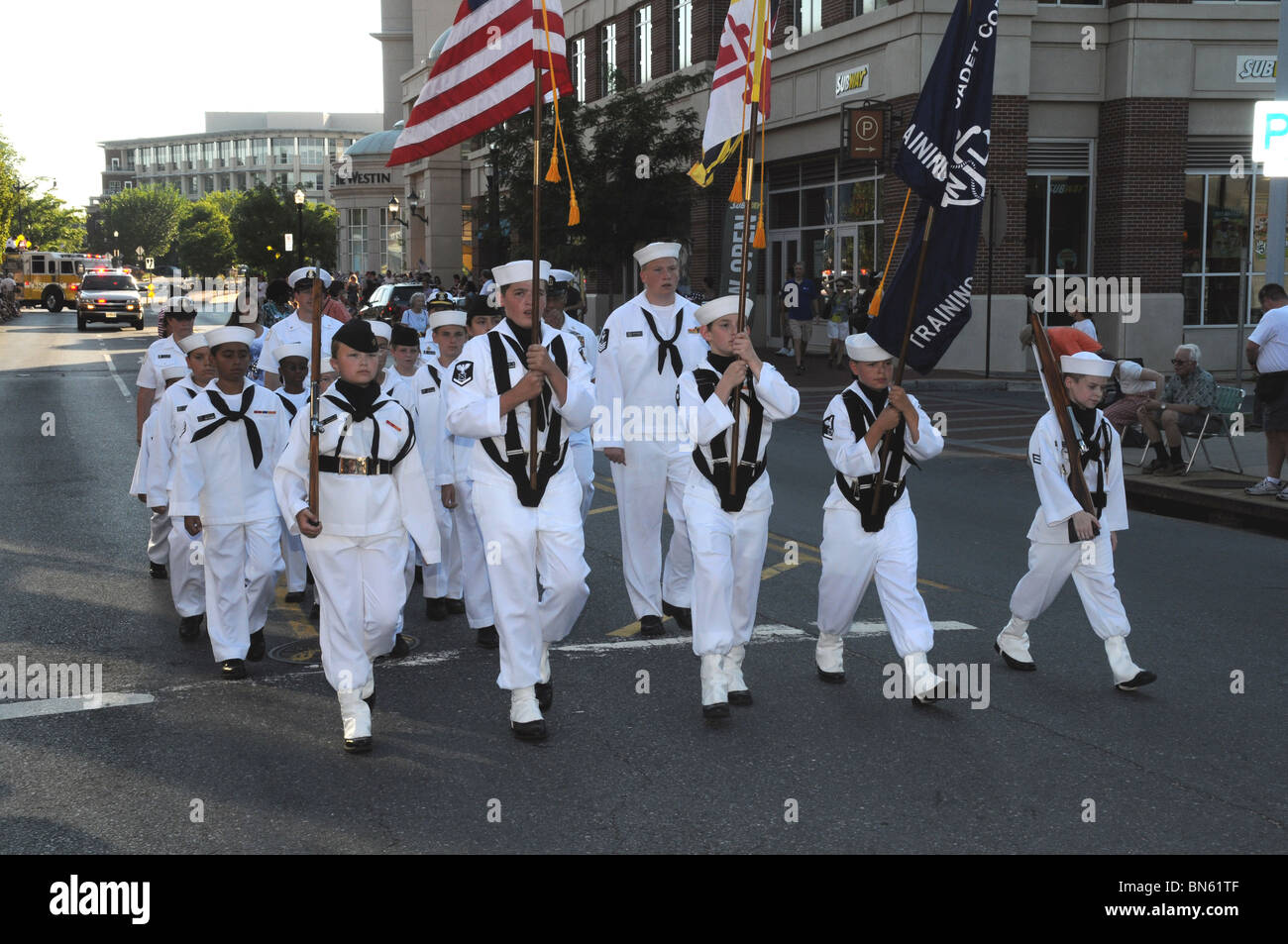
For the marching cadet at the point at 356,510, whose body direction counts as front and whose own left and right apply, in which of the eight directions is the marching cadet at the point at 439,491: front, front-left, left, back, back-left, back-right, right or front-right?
back

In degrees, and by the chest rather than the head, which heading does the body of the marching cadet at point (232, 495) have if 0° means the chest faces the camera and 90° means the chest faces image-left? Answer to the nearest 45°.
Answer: approximately 0°

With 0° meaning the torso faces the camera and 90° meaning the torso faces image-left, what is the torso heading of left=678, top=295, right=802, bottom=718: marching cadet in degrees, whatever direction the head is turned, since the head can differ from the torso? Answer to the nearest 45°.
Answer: approximately 0°

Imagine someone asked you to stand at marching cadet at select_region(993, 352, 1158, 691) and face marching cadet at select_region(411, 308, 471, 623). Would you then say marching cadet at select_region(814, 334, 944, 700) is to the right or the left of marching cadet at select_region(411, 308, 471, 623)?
left

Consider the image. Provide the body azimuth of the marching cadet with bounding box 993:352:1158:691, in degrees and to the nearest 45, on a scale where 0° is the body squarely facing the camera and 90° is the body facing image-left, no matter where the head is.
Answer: approximately 315°

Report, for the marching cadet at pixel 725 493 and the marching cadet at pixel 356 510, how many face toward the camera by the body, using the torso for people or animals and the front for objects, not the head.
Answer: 2

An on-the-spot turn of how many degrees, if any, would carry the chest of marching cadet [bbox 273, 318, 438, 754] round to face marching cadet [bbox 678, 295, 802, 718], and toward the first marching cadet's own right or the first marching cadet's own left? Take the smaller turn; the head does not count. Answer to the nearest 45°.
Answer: approximately 90° to the first marching cadet's own left
